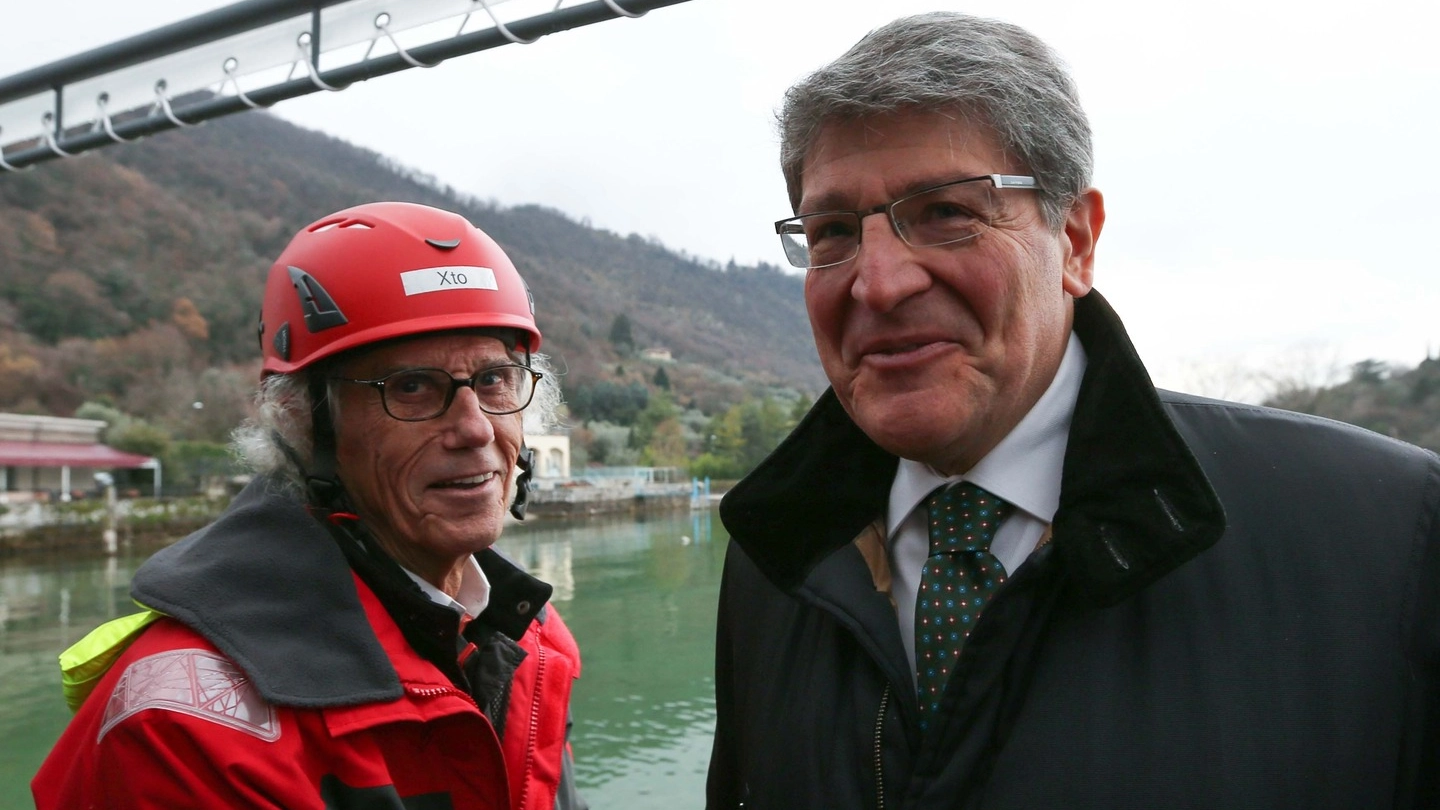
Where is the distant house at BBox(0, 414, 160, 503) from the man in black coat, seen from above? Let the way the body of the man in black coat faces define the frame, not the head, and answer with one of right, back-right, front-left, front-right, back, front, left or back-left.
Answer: right

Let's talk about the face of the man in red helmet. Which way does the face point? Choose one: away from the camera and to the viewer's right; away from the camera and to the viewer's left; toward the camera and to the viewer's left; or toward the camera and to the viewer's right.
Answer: toward the camera and to the viewer's right

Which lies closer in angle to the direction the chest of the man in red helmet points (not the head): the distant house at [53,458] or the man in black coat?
the man in black coat

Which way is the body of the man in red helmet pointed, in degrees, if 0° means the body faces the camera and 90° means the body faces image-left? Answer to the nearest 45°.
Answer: approximately 315°

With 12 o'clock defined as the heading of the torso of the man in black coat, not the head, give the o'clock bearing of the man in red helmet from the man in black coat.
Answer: The man in red helmet is roughly at 2 o'clock from the man in black coat.

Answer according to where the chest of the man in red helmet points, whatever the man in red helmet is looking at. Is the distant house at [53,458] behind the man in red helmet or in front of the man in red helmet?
behind

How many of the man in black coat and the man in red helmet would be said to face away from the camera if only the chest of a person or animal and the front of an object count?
0

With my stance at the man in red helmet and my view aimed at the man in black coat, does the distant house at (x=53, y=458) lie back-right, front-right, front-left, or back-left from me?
back-left

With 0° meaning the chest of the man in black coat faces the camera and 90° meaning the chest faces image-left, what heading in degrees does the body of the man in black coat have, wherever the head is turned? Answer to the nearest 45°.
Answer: approximately 45°
